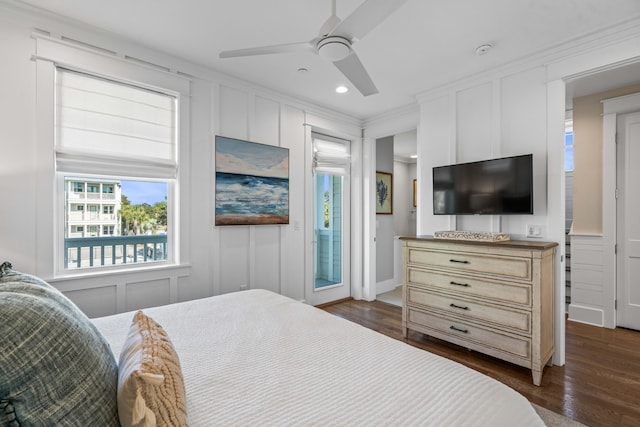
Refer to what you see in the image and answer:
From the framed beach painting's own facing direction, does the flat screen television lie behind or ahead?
ahead

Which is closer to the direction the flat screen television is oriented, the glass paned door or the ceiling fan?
the ceiling fan

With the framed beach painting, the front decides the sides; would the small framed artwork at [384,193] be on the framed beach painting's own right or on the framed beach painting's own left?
on the framed beach painting's own left

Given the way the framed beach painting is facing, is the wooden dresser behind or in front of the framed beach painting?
in front

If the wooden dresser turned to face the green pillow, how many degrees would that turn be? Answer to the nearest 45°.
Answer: approximately 45° to its left

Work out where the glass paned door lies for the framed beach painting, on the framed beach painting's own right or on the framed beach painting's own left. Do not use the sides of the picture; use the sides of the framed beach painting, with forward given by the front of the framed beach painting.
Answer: on the framed beach painting's own left

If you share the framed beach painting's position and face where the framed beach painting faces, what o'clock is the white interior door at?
The white interior door is roughly at 11 o'clock from the framed beach painting.

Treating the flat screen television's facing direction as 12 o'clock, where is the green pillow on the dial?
The green pillow is roughly at 11 o'clock from the flat screen television.

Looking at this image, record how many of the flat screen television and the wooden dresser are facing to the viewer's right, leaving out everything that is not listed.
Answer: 0

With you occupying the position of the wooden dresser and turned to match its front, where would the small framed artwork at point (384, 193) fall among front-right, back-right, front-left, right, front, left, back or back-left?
right

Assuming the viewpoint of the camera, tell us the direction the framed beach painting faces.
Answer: facing the viewer and to the right of the viewer

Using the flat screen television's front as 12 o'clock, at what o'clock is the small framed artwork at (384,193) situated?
The small framed artwork is roughly at 3 o'clock from the flat screen television.

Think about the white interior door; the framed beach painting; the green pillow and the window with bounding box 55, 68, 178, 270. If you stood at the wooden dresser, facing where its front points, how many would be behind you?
1

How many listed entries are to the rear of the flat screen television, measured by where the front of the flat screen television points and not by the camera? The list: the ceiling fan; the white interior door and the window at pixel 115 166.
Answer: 1

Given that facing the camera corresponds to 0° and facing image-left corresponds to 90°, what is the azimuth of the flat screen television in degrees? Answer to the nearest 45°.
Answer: approximately 45°
